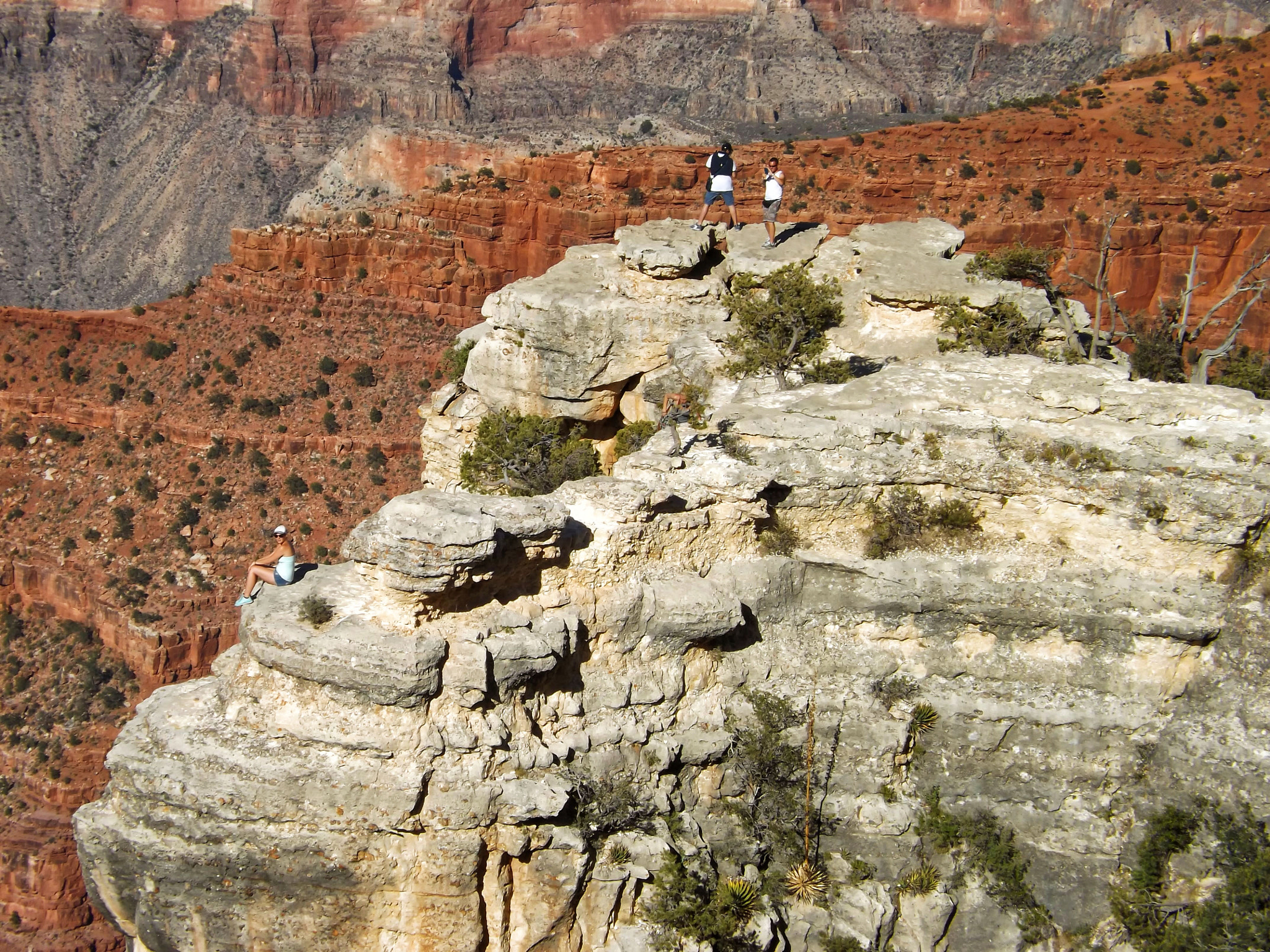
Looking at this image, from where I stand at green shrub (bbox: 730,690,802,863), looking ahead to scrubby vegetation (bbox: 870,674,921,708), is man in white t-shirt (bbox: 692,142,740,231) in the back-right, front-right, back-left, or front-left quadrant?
front-left

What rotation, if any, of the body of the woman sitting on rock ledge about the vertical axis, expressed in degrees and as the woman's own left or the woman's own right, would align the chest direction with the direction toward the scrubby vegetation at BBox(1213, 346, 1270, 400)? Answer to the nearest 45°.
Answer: approximately 180°

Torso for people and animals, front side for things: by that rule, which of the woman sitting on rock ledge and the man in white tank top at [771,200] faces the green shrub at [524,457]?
the man in white tank top

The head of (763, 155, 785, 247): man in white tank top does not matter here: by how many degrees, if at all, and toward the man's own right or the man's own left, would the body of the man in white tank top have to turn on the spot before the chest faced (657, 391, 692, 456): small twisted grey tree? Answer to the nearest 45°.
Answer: approximately 45° to the man's own left

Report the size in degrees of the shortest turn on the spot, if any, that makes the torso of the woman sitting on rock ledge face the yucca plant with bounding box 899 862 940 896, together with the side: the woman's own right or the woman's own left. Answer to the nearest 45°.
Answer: approximately 135° to the woman's own left

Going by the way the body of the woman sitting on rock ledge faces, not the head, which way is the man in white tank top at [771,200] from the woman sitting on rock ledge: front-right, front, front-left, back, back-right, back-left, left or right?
back-right

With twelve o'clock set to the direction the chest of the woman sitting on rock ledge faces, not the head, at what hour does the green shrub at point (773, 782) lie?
The green shrub is roughly at 7 o'clock from the woman sitting on rock ledge.

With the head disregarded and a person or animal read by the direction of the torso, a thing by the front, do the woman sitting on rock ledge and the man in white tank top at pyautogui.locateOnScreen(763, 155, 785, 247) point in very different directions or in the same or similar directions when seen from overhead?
same or similar directions

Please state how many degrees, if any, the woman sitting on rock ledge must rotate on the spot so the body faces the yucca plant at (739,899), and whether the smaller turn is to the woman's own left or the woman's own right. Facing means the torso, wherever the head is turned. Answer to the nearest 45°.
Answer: approximately 135° to the woman's own left

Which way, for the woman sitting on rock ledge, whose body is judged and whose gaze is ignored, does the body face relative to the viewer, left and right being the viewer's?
facing to the left of the viewer

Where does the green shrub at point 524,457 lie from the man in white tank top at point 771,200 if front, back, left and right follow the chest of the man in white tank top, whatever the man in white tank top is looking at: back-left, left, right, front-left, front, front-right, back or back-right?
front

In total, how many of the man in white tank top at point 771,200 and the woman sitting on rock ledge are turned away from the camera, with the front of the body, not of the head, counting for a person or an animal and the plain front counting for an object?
0
